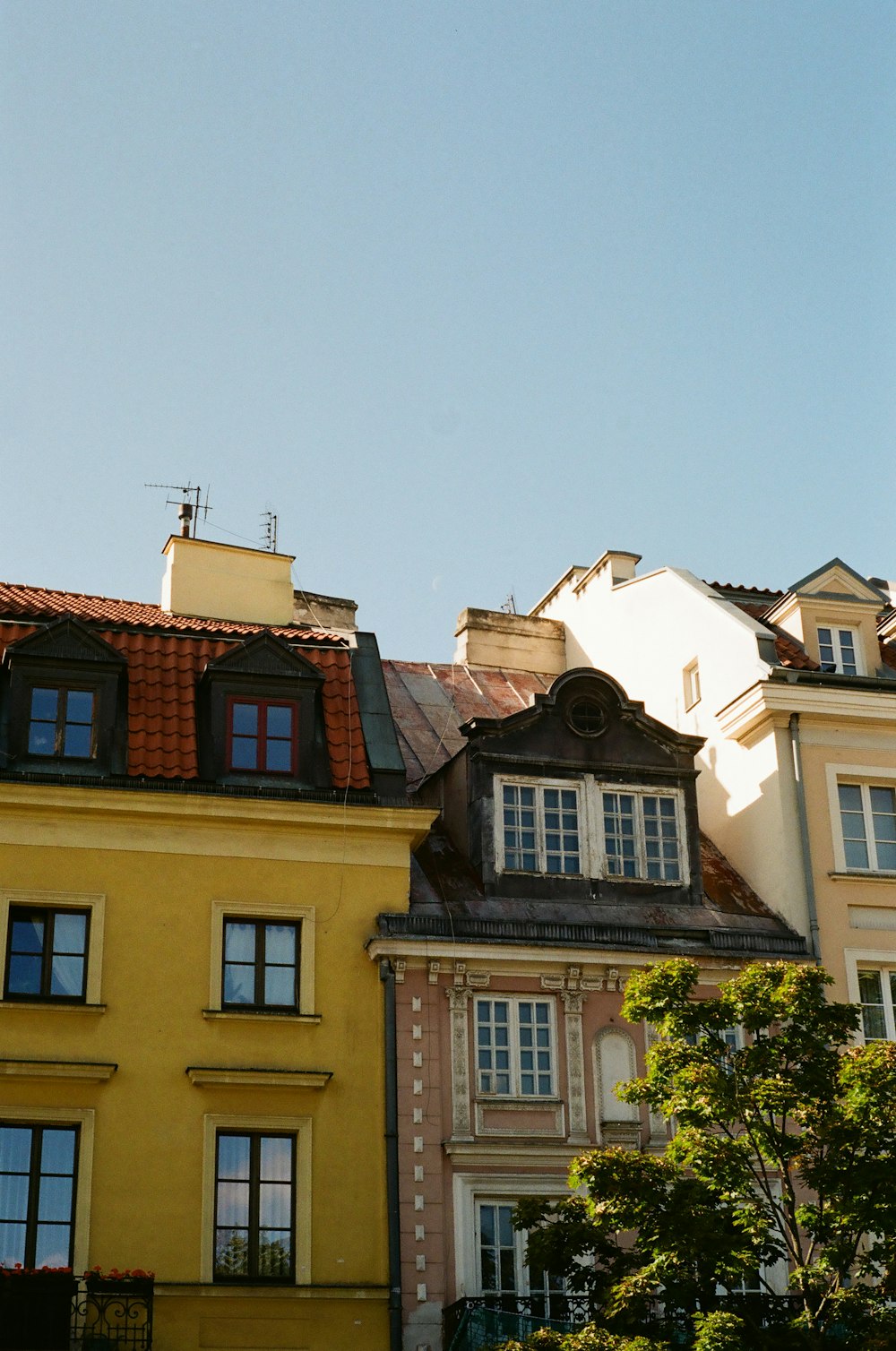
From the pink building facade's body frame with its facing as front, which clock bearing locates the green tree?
The green tree is roughly at 11 o'clock from the pink building facade.

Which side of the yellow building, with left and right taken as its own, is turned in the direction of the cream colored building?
left

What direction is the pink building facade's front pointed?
toward the camera

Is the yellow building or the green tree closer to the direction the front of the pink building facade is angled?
the green tree

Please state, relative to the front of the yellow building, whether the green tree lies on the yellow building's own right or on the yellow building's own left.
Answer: on the yellow building's own left

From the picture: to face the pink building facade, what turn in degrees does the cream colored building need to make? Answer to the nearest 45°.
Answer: approximately 90° to its right

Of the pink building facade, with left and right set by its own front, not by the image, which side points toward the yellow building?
right

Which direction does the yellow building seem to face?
toward the camera

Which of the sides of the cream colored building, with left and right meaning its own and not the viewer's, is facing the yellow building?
right

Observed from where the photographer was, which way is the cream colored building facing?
facing the viewer and to the right of the viewer

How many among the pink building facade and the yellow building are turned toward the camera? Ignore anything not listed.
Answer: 2
